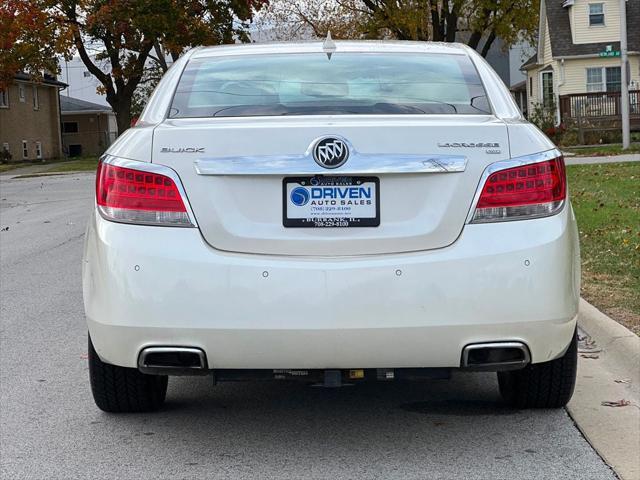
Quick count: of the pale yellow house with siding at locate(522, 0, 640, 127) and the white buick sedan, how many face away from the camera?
1

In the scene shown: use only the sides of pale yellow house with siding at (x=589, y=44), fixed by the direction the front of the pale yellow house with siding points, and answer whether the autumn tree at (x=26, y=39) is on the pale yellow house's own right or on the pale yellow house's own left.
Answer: on the pale yellow house's own right

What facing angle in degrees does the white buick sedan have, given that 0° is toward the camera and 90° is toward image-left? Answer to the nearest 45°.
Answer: approximately 180°

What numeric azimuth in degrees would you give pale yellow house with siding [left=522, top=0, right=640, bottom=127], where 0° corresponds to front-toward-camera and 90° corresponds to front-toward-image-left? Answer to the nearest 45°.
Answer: approximately 0°

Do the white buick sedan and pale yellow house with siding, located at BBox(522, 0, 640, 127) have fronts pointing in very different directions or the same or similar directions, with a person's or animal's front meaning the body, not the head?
very different directions

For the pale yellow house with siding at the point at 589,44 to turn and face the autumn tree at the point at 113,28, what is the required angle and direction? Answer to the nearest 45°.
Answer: approximately 45° to its right

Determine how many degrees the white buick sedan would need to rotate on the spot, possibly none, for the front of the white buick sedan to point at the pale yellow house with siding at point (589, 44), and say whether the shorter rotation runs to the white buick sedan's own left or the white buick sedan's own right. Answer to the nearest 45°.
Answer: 0° — it already faces it
